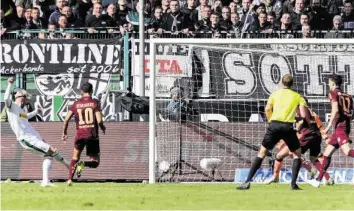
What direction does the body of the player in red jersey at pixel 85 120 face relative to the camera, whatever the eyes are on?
away from the camera

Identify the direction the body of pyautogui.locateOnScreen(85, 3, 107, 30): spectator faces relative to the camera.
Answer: toward the camera

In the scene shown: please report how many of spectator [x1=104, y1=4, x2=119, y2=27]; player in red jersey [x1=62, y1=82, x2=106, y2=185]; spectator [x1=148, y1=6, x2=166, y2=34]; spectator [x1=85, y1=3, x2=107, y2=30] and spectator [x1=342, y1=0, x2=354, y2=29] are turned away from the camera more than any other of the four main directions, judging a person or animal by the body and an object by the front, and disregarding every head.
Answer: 1

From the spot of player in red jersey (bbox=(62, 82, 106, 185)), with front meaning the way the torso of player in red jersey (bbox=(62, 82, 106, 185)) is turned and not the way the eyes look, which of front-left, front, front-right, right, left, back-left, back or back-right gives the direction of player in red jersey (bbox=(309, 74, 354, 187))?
right

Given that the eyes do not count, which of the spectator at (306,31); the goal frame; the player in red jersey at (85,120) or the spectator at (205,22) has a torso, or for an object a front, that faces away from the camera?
the player in red jersey

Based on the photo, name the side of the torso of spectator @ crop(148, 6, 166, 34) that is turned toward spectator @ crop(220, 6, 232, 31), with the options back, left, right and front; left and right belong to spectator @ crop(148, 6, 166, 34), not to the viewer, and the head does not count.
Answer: left

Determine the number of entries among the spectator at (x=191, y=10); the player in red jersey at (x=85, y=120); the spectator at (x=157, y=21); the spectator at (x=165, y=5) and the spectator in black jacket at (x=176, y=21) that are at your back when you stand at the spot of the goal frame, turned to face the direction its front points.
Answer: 4

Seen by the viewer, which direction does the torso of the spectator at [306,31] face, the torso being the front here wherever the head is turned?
toward the camera

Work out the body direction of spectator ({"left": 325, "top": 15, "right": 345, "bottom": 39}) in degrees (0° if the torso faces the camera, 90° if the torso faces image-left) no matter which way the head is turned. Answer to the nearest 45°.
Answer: approximately 0°

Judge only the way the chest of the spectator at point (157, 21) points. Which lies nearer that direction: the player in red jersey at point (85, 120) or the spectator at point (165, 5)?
the player in red jersey

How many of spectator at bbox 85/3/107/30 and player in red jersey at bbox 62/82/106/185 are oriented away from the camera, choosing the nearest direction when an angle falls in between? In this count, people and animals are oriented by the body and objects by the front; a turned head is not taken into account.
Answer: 1

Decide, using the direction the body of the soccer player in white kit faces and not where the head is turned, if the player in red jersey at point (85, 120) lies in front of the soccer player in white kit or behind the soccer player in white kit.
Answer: in front

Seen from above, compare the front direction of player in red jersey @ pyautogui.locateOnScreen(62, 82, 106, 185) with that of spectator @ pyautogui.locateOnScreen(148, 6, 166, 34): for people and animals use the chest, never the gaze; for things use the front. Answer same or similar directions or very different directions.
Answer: very different directions

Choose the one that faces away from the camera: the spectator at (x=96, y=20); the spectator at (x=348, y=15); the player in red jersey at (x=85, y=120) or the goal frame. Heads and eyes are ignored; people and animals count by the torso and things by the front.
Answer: the player in red jersey

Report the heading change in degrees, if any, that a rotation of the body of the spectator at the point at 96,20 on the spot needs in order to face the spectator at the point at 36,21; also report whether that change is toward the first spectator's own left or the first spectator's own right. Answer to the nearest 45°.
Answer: approximately 90° to the first spectator's own right

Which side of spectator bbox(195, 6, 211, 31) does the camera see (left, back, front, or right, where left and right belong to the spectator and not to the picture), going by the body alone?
front
